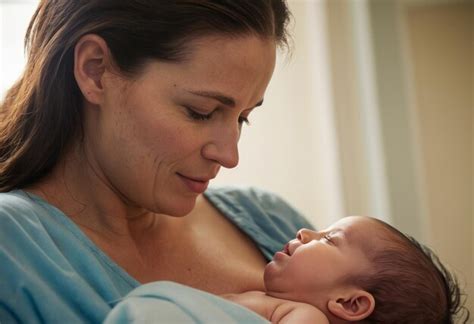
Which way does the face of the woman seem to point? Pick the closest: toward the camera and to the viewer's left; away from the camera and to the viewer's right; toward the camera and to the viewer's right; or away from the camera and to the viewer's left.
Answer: toward the camera and to the viewer's right

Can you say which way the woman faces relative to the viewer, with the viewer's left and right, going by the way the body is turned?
facing the viewer and to the right of the viewer

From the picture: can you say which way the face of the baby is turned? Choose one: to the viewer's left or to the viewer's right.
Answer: to the viewer's left
